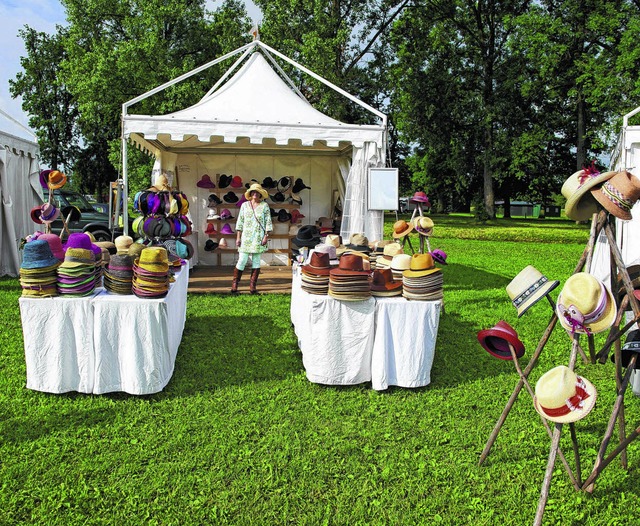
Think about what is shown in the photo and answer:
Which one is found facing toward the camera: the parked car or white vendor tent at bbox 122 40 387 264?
the white vendor tent

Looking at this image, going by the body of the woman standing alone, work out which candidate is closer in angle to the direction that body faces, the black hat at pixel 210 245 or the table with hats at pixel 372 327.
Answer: the table with hats

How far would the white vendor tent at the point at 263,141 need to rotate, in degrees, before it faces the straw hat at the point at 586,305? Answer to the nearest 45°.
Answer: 0° — it already faces it

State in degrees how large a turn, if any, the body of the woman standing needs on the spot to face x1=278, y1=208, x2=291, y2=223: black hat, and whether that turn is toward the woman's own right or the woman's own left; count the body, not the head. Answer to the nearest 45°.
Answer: approximately 180°

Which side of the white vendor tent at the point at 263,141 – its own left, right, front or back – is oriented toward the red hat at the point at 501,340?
front

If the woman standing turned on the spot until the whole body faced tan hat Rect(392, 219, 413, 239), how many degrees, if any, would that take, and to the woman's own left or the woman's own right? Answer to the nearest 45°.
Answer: approximately 90° to the woman's own left

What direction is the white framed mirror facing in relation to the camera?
toward the camera

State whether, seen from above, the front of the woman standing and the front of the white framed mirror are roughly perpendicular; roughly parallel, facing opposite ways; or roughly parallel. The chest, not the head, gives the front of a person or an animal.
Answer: roughly parallel

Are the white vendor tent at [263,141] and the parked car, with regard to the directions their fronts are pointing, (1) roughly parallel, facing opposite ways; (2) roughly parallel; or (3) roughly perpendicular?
roughly perpendicular

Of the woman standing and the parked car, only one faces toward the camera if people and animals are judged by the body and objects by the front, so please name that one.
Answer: the woman standing

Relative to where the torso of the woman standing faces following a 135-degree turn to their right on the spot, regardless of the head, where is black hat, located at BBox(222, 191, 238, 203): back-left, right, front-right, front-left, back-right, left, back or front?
front-right

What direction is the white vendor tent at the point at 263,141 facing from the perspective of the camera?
toward the camera

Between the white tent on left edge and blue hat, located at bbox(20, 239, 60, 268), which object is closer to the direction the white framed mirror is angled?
the blue hat

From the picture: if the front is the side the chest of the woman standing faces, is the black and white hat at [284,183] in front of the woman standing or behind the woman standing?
behind
